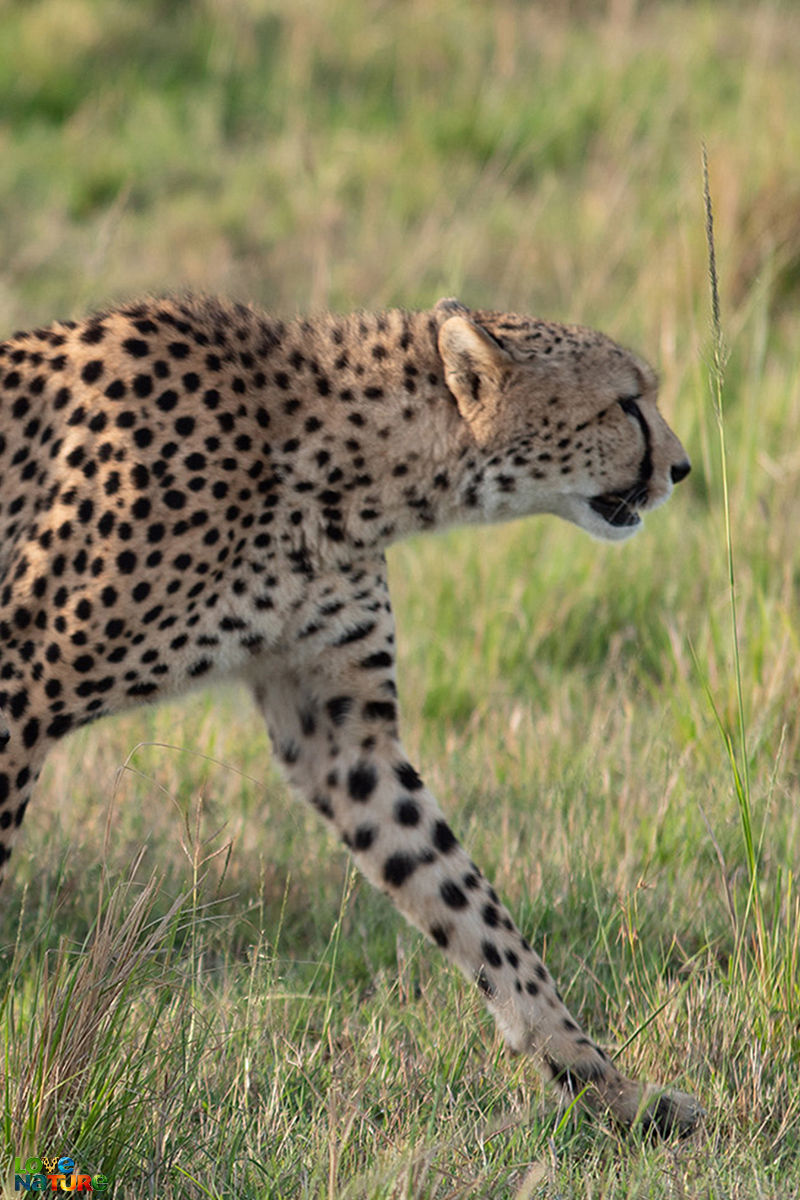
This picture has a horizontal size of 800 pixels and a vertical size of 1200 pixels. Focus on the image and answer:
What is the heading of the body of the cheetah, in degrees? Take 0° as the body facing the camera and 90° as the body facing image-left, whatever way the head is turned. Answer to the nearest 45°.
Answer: approximately 270°
